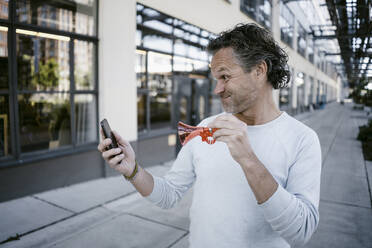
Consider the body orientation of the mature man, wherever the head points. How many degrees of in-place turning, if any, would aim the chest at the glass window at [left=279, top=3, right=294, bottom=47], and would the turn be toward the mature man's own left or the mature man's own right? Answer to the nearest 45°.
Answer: approximately 135° to the mature man's own right

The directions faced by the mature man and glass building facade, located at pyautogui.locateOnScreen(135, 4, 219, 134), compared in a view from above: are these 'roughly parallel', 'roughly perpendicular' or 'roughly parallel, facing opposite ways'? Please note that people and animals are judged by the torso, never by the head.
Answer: roughly perpendicular

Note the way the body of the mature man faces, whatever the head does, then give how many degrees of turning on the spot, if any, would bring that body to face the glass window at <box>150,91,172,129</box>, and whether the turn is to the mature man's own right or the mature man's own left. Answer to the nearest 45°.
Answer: approximately 135° to the mature man's own right

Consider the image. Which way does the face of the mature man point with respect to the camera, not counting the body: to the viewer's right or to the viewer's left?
to the viewer's left

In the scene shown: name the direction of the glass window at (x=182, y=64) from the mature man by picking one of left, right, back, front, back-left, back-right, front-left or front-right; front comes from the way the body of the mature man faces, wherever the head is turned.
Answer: back-right

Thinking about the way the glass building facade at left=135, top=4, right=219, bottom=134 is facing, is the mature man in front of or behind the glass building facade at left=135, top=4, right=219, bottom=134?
in front

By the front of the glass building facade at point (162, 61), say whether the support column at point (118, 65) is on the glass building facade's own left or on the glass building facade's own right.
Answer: on the glass building facade's own right

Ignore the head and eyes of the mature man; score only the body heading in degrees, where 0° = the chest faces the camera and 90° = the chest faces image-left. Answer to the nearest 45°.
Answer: approximately 45°

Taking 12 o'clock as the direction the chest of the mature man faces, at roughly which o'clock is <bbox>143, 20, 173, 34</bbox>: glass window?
The glass window is roughly at 4 o'clock from the mature man.

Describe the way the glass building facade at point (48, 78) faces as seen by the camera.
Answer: facing the viewer and to the right of the viewer

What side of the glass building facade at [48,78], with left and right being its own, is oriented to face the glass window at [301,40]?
left

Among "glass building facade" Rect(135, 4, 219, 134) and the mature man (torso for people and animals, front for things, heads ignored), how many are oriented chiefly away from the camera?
0

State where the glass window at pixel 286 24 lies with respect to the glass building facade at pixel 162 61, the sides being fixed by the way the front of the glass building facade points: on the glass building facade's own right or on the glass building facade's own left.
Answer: on the glass building facade's own left
